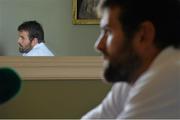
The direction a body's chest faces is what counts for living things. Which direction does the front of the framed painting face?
toward the camera

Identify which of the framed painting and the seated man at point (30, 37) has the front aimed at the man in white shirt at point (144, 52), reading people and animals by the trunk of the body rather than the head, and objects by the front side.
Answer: the framed painting

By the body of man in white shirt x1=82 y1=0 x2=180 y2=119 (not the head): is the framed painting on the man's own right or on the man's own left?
on the man's own right

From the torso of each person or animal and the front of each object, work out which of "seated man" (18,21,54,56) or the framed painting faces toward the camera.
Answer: the framed painting

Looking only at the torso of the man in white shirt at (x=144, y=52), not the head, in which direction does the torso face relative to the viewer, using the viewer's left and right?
facing to the left of the viewer

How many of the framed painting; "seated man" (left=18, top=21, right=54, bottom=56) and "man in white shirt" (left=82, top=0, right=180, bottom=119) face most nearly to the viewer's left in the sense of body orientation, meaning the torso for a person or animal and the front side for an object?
2

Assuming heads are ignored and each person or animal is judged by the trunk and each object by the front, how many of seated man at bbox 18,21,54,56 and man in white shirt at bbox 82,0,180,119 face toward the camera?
0

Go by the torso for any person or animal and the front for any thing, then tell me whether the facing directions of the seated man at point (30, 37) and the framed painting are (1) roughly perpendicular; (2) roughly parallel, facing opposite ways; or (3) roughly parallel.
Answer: roughly perpendicular

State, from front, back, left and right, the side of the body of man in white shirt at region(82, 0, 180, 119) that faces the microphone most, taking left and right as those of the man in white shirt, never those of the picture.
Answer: front

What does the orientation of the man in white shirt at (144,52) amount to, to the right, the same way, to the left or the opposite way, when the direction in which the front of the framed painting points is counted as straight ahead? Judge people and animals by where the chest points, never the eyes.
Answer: to the right

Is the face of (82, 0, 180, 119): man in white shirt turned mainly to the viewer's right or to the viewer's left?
to the viewer's left

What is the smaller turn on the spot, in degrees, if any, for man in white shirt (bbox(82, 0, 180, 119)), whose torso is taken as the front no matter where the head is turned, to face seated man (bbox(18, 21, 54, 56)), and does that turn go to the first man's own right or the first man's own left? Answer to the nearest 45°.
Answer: approximately 45° to the first man's own right

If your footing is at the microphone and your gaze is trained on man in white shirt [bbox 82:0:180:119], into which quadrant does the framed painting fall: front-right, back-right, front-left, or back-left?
front-left
